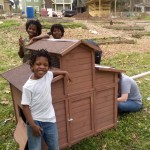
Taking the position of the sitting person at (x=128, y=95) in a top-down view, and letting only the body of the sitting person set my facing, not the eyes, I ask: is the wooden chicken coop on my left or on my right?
on my left

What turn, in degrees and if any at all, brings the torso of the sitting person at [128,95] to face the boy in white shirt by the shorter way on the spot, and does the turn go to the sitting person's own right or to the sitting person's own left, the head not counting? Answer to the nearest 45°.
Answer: approximately 45° to the sitting person's own left

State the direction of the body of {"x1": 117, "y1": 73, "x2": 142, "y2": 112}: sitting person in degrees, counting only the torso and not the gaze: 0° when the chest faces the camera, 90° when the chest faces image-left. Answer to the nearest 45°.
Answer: approximately 90°
